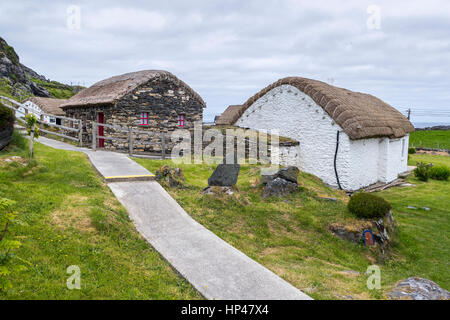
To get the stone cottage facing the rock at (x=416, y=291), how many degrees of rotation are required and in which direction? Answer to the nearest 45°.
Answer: approximately 45° to its left

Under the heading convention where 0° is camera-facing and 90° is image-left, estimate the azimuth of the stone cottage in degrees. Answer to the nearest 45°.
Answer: approximately 45°

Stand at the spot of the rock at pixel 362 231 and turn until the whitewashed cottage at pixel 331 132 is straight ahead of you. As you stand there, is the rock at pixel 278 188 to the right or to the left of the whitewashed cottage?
left

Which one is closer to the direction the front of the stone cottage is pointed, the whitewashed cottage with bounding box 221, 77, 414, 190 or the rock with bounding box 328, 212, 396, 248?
the rock

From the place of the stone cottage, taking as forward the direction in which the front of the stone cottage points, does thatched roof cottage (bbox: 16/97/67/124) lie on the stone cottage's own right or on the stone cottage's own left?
on the stone cottage's own right

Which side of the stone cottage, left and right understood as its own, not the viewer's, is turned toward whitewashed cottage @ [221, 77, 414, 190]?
left

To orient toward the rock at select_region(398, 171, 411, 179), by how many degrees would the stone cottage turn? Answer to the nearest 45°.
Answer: approximately 135° to its left

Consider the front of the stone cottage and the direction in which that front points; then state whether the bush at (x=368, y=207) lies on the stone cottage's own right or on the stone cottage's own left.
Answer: on the stone cottage's own left

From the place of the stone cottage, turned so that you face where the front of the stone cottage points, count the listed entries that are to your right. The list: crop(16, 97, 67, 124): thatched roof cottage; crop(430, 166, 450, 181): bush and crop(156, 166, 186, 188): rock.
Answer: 1

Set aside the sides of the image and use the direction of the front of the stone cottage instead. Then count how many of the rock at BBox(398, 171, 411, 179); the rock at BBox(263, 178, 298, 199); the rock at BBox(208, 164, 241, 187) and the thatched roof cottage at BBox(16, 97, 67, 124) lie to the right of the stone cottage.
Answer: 1

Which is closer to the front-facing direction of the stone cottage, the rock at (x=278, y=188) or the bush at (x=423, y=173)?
the rock

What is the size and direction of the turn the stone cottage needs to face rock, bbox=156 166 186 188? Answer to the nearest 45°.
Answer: approximately 45° to its left

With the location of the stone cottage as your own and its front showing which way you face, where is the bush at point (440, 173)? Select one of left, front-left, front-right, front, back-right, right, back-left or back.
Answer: back-left

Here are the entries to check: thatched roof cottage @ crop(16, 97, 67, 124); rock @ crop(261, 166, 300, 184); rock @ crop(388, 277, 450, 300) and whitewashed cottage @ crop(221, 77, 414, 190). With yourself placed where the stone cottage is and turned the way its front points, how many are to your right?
1

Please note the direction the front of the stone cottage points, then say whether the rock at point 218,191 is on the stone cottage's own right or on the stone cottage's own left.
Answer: on the stone cottage's own left
